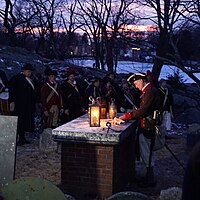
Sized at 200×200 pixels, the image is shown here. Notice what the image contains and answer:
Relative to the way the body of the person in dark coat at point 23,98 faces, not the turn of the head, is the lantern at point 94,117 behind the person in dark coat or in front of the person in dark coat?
in front

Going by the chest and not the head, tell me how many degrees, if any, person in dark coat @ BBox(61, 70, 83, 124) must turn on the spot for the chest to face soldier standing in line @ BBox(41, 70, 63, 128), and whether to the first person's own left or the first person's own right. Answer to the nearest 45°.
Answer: approximately 90° to the first person's own right

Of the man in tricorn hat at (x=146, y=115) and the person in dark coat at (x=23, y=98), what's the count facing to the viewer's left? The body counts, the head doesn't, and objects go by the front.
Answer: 1

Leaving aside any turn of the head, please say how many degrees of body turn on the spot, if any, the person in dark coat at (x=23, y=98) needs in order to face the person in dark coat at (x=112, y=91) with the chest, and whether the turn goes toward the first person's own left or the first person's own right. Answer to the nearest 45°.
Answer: approximately 45° to the first person's own left

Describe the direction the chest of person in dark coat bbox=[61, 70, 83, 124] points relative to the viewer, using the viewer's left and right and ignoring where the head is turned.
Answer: facing the viewer and to the right of the viewer

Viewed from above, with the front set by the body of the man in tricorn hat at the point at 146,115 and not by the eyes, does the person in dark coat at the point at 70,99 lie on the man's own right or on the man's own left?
on the man's own right

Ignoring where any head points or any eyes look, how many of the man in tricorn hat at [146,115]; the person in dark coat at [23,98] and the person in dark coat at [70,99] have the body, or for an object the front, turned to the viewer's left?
1

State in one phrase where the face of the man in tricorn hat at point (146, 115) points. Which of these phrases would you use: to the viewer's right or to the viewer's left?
to the viewer's left

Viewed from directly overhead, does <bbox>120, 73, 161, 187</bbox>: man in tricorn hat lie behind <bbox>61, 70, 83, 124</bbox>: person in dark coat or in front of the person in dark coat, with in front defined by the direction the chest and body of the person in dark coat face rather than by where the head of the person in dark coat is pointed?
in front

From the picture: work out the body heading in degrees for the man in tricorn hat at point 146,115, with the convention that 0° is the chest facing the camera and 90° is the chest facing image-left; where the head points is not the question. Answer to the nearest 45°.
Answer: approximately 90°

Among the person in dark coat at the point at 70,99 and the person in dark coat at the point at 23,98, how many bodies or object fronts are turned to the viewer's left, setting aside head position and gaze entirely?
0
